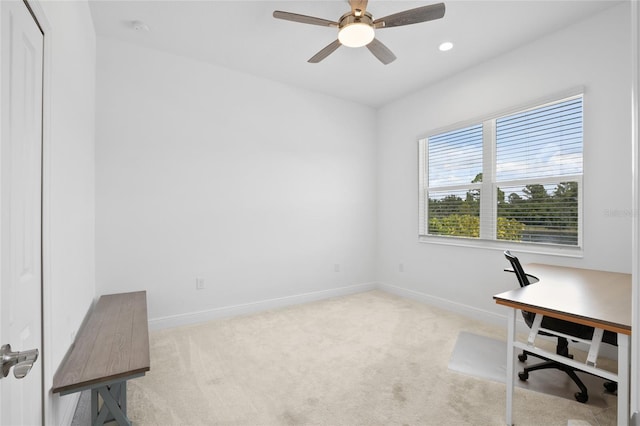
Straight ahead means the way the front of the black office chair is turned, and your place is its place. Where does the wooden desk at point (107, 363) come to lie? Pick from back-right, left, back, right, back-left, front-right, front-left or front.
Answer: back-right

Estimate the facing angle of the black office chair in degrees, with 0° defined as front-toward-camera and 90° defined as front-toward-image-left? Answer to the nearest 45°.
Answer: approximately 270°

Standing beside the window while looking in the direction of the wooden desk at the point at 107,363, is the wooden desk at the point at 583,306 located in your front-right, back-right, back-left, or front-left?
front-left

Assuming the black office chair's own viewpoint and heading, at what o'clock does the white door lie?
The white door is roughly at 4 o'clock from the black office chair.

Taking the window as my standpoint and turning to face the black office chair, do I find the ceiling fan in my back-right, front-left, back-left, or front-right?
front-right
